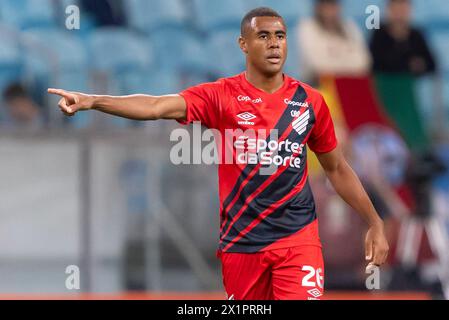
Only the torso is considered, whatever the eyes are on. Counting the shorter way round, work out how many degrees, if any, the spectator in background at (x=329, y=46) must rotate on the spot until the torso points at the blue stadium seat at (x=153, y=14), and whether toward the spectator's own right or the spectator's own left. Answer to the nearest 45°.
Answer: approximately 90° to the spectator's own right

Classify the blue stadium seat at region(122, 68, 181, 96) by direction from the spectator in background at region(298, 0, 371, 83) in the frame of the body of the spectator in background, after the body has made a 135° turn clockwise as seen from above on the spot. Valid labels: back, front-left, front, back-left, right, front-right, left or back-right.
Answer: front-left

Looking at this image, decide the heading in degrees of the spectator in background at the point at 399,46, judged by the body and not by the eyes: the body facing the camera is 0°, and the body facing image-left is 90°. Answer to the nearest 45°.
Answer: approximately 0°

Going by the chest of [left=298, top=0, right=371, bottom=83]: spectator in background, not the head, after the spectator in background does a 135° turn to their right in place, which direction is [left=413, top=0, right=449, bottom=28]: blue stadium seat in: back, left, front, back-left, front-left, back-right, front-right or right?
right

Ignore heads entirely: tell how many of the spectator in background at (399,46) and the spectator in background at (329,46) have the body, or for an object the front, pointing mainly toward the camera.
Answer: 2

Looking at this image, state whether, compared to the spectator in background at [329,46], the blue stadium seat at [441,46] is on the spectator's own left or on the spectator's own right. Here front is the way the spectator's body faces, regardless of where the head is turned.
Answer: on the spectator's own left

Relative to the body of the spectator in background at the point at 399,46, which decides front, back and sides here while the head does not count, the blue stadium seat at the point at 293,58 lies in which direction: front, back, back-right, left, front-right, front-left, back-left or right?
right

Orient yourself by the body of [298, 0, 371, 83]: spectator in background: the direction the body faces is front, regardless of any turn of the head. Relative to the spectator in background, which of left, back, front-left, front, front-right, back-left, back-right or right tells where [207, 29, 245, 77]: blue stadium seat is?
right

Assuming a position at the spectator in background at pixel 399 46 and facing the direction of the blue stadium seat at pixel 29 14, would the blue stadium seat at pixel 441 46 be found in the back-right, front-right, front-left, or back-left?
back-right

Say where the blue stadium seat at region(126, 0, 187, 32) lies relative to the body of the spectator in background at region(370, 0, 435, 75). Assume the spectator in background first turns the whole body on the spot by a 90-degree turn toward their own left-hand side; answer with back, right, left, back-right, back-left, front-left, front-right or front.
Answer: back

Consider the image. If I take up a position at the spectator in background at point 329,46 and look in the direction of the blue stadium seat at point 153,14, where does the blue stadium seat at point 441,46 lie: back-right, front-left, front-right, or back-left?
back-right
